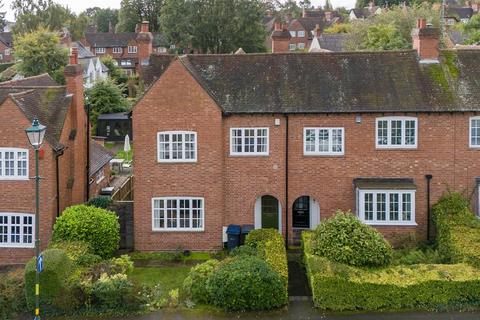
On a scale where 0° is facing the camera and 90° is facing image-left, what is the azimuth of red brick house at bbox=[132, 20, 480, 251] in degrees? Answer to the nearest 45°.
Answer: approximately 0°

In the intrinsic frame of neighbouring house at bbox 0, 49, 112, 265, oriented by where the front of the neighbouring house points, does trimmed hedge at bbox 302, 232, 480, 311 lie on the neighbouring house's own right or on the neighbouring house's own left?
on the neighbouring house's own left

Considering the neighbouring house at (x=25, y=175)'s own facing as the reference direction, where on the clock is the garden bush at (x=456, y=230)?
The garden bush is roughly at 10 o'clock from the neighbouring house.

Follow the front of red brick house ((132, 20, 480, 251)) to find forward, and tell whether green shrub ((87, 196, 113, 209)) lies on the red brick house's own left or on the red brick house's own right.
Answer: on the red brick house's own right

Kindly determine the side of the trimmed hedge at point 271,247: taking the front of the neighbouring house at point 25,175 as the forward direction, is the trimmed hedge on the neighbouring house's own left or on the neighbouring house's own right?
on the neighbouring house's own left

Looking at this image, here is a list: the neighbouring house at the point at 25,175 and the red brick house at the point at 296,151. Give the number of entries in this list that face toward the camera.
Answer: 2

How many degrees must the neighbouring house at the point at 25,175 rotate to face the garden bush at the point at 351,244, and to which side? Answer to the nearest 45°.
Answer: approximately 45° to its left

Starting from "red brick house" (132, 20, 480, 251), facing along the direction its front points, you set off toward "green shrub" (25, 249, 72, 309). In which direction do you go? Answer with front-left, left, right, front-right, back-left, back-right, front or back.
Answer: front-right
